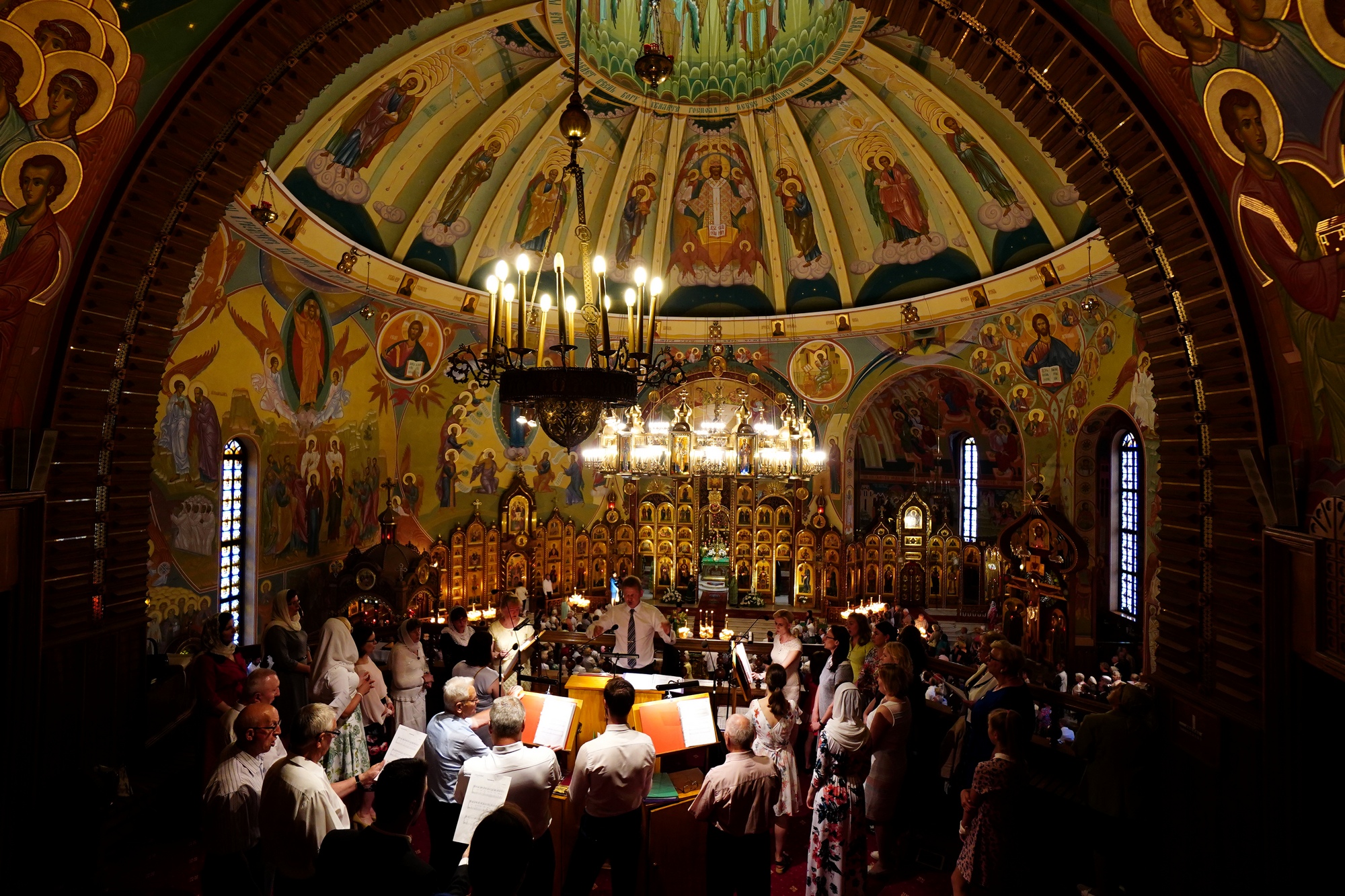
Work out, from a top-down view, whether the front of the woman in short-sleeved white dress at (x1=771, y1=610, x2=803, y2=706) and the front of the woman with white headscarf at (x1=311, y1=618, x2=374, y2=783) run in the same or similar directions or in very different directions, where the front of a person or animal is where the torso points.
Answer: very different directions

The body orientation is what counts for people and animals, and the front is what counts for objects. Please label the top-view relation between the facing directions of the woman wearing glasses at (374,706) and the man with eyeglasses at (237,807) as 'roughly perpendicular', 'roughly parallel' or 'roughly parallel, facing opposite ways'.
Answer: roughly parallel

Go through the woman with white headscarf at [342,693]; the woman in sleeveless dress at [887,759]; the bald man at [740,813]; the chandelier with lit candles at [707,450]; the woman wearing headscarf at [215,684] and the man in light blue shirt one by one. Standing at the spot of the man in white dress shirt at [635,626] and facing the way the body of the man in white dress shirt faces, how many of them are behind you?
1

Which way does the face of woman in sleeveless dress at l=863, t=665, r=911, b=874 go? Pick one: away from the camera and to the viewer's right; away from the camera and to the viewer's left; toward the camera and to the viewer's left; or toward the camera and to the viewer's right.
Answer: away from the camera and to the viewer's left

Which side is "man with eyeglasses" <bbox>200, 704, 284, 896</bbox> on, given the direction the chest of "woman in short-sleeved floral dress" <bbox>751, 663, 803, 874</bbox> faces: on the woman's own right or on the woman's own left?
on the woman's own left

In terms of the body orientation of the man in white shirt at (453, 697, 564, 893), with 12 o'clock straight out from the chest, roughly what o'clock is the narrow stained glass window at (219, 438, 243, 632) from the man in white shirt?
The narrow stained glass window is roughly at 11 o'clock from the man in white shirt.

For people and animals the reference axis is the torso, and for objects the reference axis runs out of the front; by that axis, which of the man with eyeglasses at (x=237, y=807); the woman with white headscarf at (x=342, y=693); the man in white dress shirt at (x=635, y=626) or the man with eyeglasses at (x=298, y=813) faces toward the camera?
the man in white dress shirt

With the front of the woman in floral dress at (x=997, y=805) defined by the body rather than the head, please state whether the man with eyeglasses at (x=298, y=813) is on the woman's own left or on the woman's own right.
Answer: on the woman's own left

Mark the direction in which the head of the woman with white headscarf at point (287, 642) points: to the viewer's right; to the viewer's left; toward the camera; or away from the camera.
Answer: to the viewer's right

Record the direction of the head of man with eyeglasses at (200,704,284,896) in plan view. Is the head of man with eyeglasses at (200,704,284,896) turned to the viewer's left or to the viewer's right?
to the viewer's right

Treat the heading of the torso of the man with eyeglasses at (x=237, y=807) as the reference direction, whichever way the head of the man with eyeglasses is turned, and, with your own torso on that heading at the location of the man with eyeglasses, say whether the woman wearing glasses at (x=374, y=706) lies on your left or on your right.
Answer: on your left

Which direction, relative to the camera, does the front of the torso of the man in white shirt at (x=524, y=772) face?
away from the camera

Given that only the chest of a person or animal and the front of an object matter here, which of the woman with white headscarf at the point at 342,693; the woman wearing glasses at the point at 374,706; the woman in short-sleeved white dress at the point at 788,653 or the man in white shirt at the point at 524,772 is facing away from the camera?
the man in white shirt

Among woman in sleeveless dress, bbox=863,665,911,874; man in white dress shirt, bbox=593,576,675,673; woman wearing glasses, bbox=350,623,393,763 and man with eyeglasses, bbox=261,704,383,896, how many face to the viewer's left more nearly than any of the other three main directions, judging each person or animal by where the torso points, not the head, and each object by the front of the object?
1

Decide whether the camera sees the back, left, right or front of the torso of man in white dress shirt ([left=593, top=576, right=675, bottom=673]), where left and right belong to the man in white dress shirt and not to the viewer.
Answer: front

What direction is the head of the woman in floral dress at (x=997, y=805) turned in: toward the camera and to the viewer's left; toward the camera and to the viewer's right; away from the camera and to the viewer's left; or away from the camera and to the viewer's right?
away from the camera and to the viewer's left

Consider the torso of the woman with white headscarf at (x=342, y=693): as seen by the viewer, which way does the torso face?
to the viewer's right

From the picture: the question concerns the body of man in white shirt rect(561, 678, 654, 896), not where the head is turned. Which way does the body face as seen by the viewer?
away from the camera

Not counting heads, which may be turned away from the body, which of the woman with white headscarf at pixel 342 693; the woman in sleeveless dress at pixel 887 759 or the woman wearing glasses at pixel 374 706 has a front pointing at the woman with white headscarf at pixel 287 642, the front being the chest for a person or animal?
the woman in sleeveless dress

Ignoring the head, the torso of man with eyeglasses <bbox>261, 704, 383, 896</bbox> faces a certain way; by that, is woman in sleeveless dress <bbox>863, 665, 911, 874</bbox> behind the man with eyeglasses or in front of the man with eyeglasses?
in front

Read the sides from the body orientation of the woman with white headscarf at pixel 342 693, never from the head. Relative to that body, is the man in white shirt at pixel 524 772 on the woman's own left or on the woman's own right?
on the woman's own right
